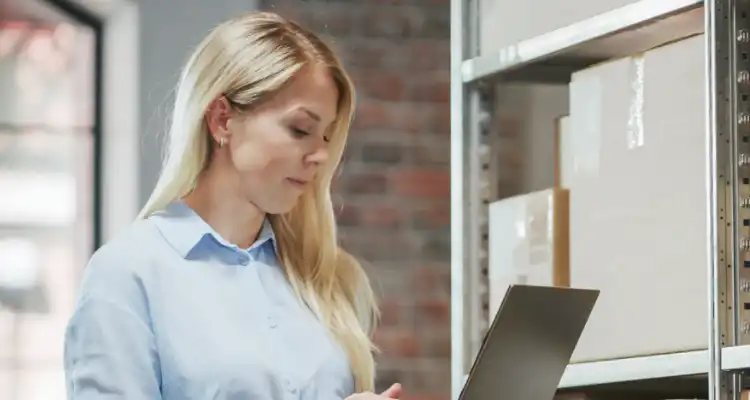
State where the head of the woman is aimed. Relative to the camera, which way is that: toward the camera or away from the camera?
toward the camera

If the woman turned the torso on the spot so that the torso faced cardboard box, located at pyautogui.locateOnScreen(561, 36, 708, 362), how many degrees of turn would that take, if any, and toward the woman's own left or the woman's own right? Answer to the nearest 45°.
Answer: approximately 45° to the woman's own left

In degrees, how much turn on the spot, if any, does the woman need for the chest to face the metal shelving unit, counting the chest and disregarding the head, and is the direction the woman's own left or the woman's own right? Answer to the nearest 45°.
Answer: approximately 45° to the woman's own left

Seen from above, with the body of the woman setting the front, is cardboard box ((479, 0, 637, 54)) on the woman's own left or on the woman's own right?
on the woman's own left

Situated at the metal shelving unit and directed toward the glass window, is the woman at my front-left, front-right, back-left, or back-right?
front-left

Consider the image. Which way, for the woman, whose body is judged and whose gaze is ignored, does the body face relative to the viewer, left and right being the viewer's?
facing the viewer and to the right of the viewer
